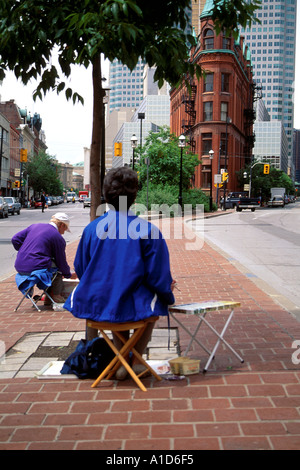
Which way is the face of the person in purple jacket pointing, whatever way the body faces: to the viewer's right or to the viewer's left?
to the viewer's right

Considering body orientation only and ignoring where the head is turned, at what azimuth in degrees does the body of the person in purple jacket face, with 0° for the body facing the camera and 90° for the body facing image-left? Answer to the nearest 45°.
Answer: approximately 225°

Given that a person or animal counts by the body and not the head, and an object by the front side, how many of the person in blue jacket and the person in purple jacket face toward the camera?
0

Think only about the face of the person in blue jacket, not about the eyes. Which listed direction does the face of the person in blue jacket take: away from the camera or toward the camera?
away from the camera

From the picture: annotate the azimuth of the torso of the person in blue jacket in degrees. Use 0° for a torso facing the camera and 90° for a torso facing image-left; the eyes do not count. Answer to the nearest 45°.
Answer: approximately 180°

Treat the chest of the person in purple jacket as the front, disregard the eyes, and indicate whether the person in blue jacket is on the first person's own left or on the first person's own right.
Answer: on the first person's own right

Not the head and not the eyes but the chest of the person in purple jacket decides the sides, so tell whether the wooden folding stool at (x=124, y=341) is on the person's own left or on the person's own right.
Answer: on the person's own right
